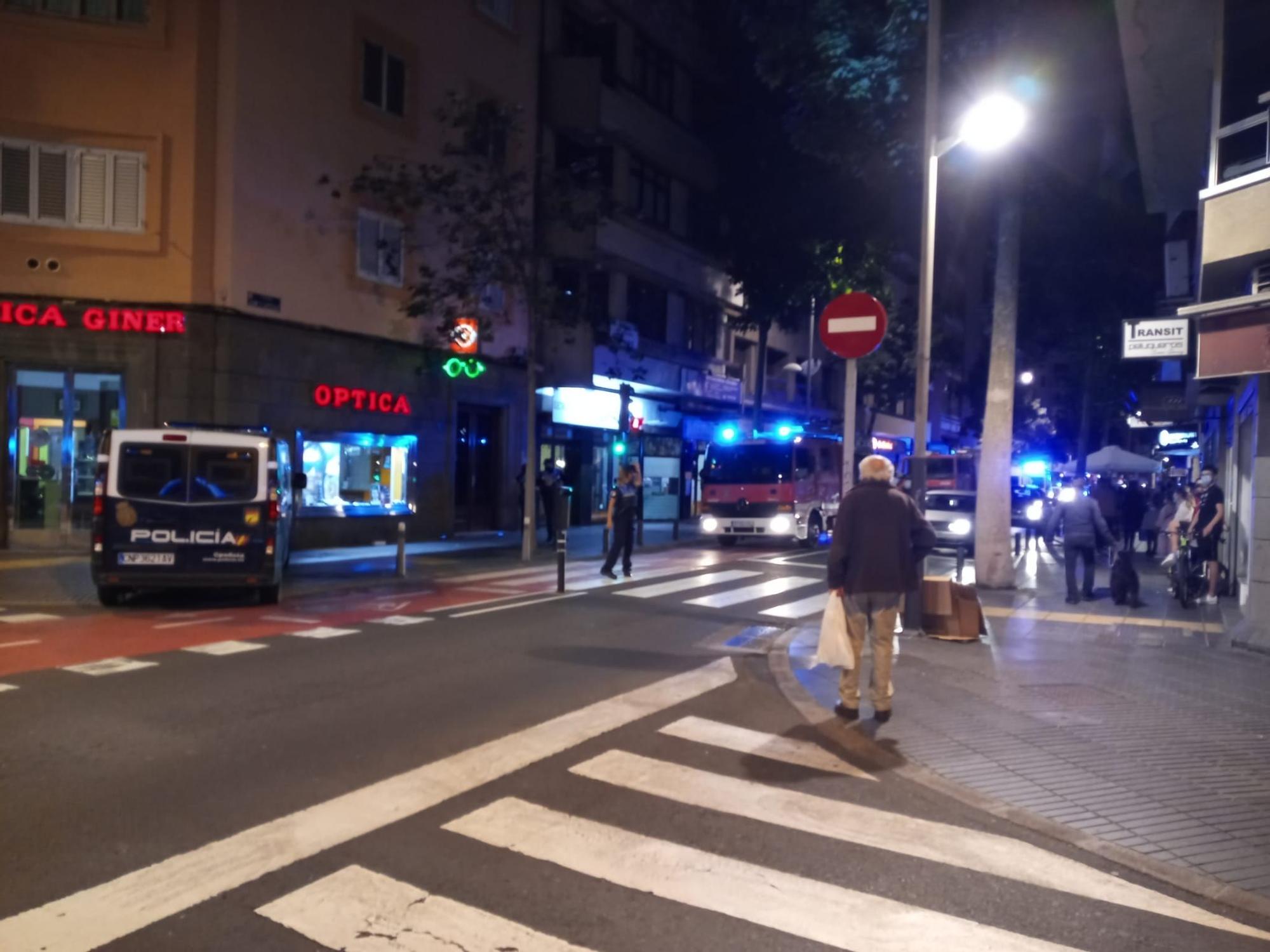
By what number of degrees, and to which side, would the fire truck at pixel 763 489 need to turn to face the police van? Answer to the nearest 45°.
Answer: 0° — it already faces it

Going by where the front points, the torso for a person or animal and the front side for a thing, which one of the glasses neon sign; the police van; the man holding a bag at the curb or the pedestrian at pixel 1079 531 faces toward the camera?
the glasses neon sign

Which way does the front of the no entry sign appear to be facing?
toward the camera

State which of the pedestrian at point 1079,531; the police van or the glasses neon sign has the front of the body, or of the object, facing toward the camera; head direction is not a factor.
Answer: the glasses neon sign

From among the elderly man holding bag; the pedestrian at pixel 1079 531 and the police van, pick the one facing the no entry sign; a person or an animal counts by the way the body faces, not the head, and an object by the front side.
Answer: the elderly man holding bag

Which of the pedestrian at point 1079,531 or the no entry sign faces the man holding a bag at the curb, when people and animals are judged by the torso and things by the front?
the no entry sign

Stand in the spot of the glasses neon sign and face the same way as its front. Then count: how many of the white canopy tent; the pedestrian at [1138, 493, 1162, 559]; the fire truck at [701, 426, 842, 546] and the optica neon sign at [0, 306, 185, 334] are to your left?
3

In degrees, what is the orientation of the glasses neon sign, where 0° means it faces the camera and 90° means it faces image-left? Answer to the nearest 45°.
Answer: approximately 0°

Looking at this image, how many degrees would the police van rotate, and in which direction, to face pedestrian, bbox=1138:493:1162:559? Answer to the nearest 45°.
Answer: approximately 90° to its right

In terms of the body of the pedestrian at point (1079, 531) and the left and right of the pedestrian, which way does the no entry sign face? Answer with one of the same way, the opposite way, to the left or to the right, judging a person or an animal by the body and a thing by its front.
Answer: the opposite way

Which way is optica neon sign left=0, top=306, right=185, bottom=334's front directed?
toward the camera

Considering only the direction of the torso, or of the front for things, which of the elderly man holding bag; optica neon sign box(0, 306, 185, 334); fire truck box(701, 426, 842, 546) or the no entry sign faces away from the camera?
the elderly man holding bag

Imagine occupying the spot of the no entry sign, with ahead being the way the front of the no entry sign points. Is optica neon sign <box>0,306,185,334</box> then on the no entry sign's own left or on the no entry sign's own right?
on the no entry sign's own right

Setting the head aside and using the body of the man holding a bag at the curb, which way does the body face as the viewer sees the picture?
away from the camera
